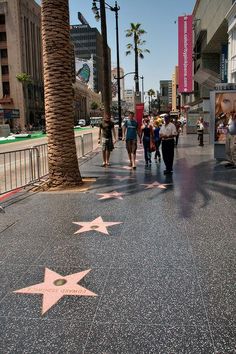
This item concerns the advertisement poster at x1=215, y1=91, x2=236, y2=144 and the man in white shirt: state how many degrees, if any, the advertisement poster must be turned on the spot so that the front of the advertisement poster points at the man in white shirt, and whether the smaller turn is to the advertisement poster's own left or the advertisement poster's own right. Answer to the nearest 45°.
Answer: approximately 45° to the advertisement poster's own right

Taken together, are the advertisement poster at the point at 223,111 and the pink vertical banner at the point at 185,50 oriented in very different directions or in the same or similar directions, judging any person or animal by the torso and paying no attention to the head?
same or similar directions

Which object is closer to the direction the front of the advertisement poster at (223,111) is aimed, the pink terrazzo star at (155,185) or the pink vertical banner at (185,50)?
the pink terrazzo star

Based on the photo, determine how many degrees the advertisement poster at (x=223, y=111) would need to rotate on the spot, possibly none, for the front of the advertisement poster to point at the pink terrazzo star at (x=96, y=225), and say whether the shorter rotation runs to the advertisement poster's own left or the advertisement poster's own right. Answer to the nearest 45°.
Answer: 0° — it already faces it

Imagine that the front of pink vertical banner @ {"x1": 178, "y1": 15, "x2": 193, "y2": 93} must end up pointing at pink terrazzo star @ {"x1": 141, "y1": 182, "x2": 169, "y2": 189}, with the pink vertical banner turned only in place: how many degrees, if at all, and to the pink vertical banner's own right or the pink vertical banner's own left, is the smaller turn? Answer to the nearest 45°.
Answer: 0° — it already faces it

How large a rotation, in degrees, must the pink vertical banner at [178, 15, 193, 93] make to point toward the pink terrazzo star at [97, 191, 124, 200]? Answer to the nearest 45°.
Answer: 0° — it already faces it
